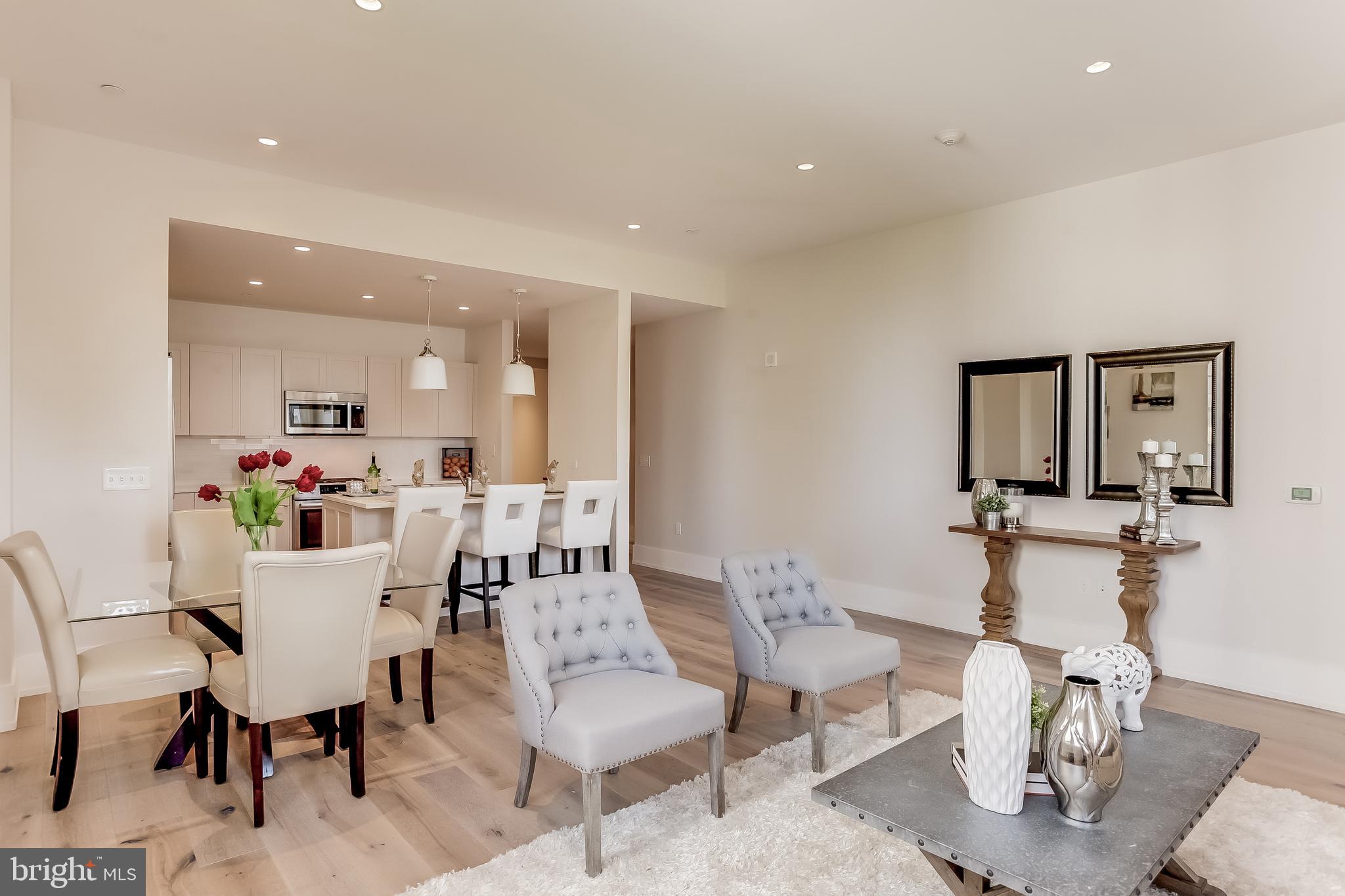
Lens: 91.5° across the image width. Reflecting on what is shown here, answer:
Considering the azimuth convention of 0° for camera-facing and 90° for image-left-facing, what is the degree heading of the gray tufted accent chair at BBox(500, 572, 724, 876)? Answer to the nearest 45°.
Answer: approximately 315°

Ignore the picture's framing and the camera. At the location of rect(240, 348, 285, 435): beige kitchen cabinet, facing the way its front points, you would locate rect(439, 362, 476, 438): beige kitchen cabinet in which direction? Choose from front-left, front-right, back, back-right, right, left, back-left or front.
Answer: left

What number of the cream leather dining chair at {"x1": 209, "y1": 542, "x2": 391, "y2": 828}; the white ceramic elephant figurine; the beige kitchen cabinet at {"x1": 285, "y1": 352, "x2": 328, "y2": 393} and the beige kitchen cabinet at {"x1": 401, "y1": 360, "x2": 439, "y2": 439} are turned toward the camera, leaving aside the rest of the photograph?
2

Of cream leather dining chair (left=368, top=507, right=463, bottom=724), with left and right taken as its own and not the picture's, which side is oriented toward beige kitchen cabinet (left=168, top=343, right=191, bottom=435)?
right

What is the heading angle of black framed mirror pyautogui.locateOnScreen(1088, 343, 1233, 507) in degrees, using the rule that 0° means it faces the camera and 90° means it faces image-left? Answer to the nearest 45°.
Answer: approximately 45°

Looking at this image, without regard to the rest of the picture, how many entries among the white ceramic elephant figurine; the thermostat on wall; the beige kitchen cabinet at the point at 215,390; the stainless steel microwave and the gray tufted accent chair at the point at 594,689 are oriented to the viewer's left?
1

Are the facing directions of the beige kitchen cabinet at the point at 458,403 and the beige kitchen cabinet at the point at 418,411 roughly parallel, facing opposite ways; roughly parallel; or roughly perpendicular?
roughly parallel

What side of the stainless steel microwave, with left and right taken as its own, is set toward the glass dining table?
front

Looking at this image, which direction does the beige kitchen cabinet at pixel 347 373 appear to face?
toward the camera

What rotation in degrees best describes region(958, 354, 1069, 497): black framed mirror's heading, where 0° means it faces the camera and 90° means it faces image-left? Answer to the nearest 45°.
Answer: approximately 45°

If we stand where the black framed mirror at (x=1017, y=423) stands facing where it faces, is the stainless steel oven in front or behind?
in front

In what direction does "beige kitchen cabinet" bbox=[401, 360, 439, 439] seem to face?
toward the camera

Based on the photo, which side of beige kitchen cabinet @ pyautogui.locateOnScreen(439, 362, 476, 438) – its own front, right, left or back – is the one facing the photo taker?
front

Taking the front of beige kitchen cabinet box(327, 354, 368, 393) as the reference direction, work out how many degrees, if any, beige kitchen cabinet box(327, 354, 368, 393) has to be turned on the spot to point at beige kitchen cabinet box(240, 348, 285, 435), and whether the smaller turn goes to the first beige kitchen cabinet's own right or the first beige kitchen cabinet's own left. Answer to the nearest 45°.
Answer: approximately 90° to the first beige kitchen cabinet's own right

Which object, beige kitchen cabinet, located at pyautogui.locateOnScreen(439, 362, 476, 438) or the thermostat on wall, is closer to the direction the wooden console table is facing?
the beige kitchen cabinet

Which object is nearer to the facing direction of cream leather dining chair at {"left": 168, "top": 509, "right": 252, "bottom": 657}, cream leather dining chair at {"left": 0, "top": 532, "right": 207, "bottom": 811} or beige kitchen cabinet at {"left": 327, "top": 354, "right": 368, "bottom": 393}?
the cream leather dining chair

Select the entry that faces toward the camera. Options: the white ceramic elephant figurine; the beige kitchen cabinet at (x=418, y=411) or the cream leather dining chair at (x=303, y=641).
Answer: the beige kitchen cabinet

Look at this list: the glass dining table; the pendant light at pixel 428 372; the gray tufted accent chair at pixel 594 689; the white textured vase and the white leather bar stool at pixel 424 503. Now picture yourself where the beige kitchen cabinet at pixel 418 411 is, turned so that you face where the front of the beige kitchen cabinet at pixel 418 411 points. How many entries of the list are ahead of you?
5

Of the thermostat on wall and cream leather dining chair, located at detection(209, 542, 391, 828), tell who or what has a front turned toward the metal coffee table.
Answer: the thermostat on wall

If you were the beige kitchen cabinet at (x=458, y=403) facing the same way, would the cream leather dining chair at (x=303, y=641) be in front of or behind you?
in front

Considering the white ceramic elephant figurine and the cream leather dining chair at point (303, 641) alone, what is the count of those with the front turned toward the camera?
0

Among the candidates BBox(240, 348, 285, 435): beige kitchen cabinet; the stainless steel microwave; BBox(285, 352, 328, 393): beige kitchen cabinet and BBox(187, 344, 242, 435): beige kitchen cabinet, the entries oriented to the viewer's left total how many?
0

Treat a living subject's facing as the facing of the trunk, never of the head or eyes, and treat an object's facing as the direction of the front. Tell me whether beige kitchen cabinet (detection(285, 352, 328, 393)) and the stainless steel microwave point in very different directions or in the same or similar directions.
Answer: same or similar directions
